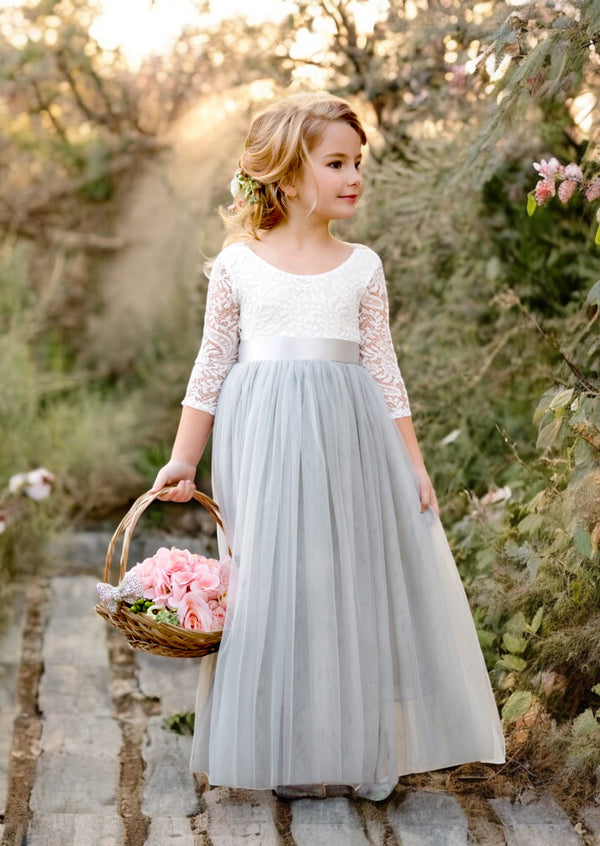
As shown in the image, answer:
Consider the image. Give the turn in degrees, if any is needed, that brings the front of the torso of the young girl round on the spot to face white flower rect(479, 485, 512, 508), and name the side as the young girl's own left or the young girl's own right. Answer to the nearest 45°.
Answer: approximately 135° to the young girl's own left

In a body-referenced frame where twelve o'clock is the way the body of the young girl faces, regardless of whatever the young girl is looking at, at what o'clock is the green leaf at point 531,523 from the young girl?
The green leaf is roughly at 8 o'clock from the young girl.

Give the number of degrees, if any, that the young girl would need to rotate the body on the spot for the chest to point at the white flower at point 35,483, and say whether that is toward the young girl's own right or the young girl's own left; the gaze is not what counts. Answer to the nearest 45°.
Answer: approximately 135° to the young girl's own right

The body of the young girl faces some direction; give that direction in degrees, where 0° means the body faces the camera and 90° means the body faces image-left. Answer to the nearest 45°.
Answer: approximately 0°
